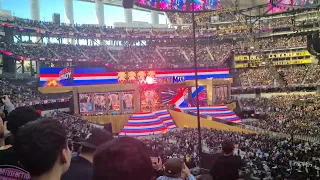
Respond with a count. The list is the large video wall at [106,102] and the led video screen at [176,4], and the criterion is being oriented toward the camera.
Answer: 2

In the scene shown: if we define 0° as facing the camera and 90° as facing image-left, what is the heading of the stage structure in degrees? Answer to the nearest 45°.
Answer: approximately 315°

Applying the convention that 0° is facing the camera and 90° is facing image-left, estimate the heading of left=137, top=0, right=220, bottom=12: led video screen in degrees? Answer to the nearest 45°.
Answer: approximately 0°

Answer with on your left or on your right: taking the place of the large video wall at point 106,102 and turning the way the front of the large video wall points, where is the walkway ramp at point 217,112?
on your left

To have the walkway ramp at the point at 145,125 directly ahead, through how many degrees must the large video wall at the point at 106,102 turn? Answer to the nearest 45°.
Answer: approximately 45° to its left
